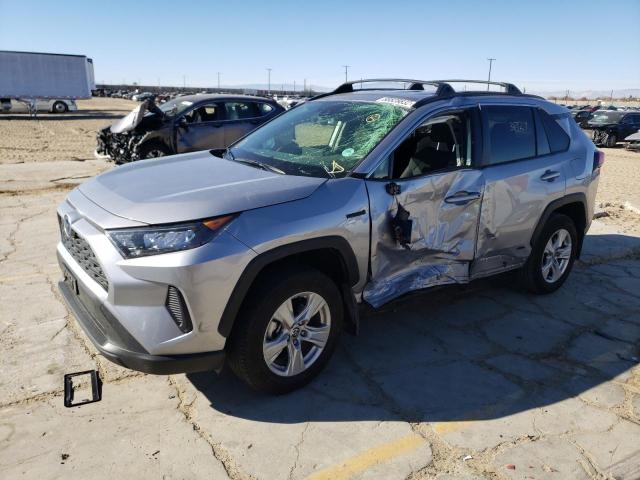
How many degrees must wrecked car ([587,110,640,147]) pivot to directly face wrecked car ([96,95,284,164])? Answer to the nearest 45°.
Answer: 0° — it already faces it

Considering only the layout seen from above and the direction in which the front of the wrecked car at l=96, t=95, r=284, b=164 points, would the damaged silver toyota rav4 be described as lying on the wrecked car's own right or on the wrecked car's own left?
on the wrecked car's own left

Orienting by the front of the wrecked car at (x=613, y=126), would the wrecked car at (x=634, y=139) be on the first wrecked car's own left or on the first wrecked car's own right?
on the first wrecked car's own left

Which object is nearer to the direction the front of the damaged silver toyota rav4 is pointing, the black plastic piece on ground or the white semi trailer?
the black plastic piece on ground

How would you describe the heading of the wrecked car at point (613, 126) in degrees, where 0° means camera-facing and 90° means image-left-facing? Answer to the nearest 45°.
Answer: approximately 45°

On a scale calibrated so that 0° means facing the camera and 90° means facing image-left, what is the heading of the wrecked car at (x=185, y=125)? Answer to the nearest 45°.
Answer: approximately 45°

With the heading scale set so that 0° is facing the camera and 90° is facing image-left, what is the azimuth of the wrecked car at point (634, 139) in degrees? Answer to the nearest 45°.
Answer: approximately 45°

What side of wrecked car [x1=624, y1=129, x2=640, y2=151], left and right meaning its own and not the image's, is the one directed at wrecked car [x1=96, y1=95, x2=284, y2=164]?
front
